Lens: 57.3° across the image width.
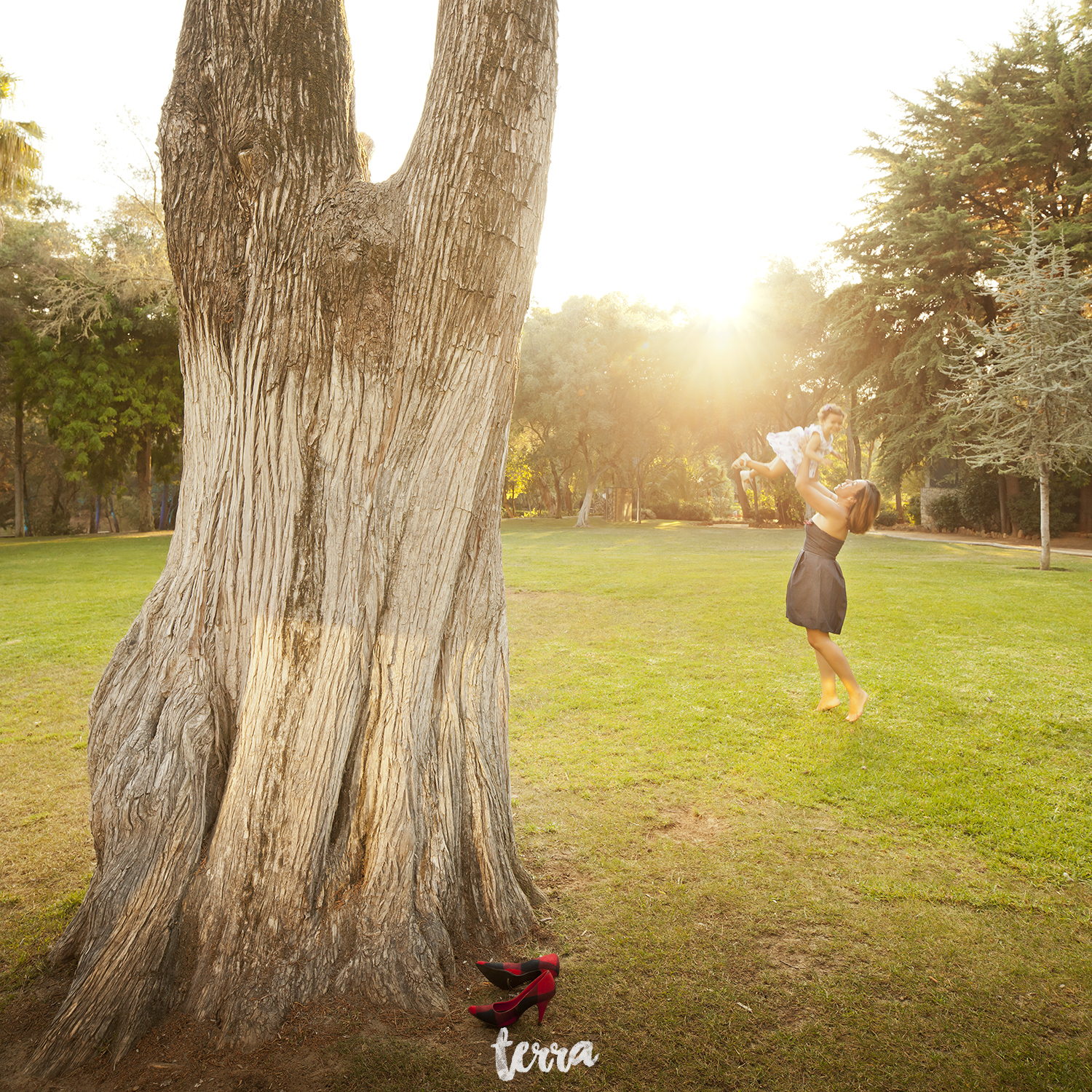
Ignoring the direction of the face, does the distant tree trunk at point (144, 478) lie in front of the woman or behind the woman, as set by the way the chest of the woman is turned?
in front

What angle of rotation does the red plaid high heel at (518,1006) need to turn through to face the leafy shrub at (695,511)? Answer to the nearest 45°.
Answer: approximately 90° to its right

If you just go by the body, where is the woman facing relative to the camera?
to the viewer's left

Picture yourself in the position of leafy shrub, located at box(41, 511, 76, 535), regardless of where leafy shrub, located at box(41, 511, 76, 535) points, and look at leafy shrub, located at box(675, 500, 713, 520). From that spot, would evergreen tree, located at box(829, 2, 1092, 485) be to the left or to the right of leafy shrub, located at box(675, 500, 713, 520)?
right

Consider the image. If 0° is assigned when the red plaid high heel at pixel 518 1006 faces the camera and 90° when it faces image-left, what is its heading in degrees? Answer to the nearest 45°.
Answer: approximately 90°

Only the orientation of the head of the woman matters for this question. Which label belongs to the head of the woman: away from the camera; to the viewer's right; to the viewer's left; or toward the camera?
to the viewer's left

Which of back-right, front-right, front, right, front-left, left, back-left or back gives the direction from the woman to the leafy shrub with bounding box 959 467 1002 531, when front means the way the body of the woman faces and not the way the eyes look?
right

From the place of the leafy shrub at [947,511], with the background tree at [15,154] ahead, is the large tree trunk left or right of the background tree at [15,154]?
left

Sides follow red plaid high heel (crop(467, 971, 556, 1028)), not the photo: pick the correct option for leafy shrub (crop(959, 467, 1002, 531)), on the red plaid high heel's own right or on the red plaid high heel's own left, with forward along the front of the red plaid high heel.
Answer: on the red plaid high heel's own right

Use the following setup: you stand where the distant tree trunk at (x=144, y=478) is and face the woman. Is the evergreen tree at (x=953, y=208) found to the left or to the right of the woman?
left

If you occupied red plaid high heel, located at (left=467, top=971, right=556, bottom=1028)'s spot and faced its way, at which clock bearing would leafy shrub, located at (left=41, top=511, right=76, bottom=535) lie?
The leafy shrub is roughly at 2 o'clock from the red plaid high heel.
